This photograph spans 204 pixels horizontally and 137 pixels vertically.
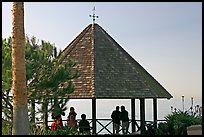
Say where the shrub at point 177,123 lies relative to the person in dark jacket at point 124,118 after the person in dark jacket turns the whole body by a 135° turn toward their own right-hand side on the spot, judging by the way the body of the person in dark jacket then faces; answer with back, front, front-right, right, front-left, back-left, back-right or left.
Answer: left

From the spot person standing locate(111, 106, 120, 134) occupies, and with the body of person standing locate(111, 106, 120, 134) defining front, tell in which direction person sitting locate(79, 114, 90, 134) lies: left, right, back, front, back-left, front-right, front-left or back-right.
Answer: back-left

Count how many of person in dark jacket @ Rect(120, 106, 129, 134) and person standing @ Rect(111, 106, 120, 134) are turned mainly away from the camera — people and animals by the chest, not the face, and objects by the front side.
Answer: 2

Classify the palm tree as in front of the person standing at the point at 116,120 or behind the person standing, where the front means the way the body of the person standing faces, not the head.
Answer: behind

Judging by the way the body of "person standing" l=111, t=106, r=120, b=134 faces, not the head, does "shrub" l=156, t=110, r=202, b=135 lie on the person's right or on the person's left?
on the person's right

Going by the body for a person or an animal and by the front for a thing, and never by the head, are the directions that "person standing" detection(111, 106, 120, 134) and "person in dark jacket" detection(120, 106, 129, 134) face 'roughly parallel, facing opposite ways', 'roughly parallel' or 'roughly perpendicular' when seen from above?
roughly parallel

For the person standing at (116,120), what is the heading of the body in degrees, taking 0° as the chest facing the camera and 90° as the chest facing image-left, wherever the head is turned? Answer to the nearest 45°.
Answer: approximately 180°

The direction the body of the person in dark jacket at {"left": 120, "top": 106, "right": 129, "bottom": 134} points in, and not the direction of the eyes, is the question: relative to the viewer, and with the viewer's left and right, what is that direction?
facing away from the viewer
